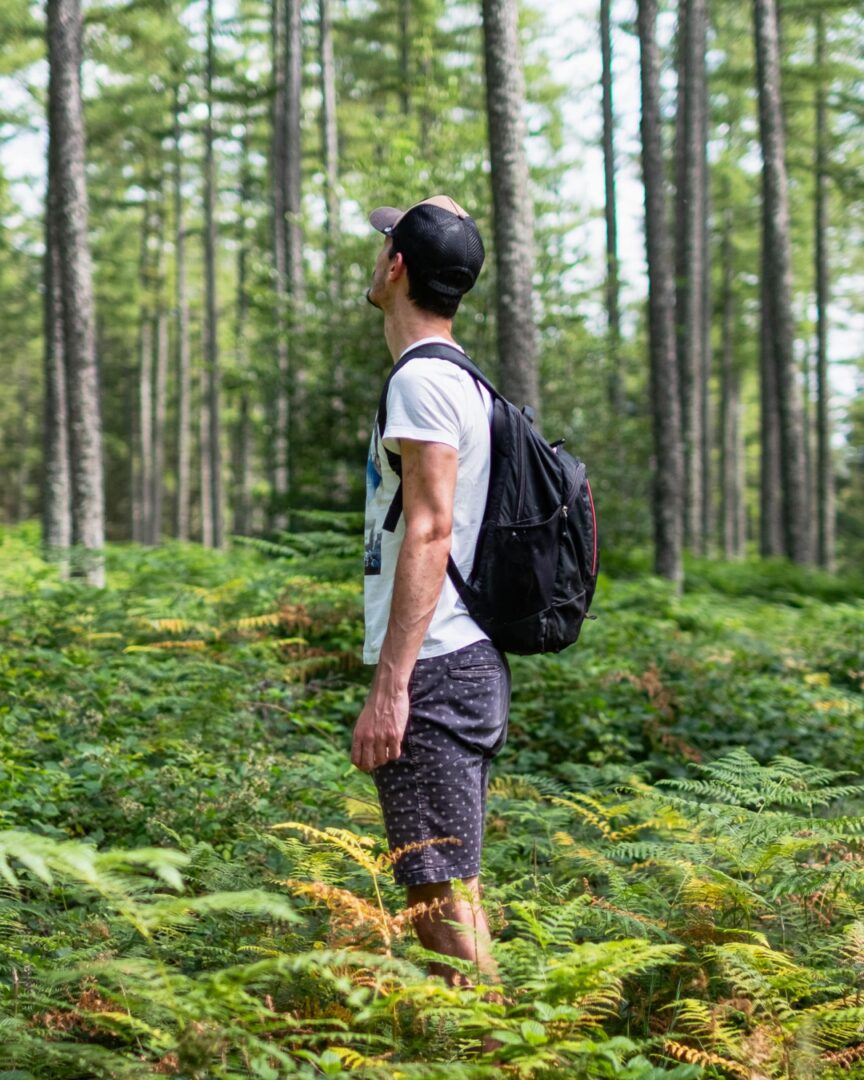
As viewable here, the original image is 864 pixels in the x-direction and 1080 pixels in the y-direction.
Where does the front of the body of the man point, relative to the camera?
to the viewer's left

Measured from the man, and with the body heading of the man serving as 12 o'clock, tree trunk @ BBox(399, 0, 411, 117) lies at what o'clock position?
The tree trunk is roughly at 3 o'clock from the man.

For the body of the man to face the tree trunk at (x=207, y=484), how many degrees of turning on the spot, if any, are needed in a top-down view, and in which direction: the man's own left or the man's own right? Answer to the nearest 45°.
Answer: approximately 90° to the man's own right
